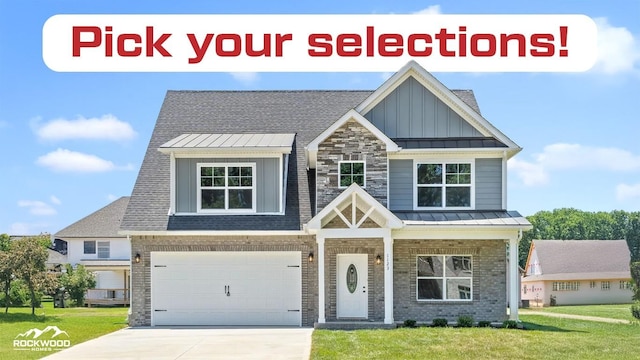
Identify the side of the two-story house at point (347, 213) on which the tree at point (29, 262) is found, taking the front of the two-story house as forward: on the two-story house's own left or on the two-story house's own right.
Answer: on the two-story house's own right

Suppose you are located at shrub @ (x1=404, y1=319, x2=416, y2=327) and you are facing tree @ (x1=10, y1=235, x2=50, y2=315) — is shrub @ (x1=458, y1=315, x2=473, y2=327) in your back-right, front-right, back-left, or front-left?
back-right

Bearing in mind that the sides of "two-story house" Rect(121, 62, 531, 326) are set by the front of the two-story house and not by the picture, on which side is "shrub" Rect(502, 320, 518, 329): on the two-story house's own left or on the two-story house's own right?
on the two-story house's own left

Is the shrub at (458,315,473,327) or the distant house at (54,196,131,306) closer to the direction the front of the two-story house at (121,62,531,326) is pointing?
the shrub

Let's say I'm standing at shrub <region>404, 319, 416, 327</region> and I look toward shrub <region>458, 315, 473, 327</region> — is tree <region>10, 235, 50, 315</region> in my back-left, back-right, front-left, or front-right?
back-left

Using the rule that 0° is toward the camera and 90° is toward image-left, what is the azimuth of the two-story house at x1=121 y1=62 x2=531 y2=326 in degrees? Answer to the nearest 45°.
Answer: approximately 0°

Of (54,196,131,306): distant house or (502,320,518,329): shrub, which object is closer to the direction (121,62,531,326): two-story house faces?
the shrub
